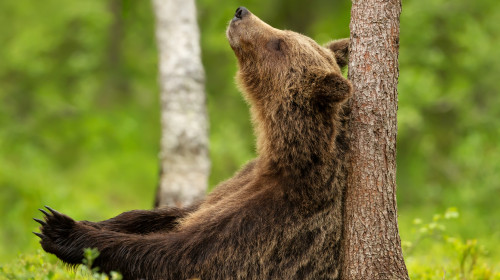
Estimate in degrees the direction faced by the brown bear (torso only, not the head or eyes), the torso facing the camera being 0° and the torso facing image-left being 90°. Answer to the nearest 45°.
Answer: approximately 90°

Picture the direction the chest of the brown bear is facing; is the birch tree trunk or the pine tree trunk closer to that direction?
the birch tree trunk

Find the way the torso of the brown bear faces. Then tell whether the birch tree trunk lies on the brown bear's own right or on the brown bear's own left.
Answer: on the brown bear's own right

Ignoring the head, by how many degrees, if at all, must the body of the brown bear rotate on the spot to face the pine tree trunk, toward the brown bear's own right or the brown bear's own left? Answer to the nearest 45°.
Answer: approximately 135° to the brown bear's own left
